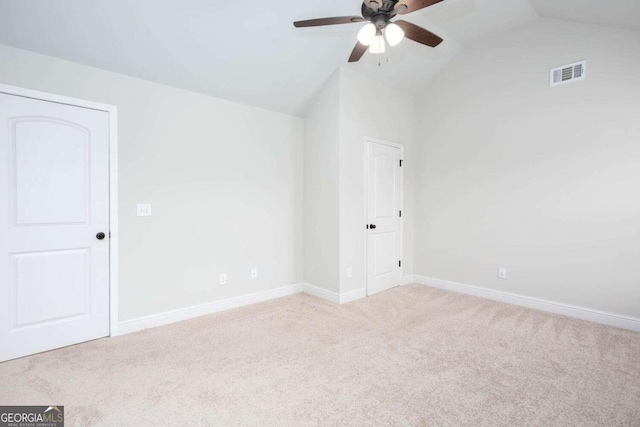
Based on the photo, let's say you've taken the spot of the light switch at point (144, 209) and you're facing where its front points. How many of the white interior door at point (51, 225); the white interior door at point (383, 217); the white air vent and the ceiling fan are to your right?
1

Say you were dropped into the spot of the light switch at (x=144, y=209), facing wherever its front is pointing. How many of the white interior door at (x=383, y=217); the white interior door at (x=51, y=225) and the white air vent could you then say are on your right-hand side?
1

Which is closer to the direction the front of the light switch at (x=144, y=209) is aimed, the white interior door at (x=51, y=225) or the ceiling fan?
the ceiling fan

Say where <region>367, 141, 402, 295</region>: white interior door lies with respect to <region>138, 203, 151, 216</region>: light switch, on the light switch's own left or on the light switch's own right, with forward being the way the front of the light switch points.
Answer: on the light switch's own left

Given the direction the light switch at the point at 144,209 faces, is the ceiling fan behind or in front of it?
in front

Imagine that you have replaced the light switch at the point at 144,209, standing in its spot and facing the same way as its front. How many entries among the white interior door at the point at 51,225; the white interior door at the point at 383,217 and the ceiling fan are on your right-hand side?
1

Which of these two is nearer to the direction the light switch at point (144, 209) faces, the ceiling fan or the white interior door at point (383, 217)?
the ceiling fan

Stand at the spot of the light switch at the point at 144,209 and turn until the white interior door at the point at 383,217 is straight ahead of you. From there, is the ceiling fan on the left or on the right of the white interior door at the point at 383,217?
right

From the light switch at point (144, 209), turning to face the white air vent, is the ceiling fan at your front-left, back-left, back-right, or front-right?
front-right

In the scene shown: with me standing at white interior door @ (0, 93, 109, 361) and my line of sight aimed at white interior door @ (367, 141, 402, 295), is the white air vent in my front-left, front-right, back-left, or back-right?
front-right

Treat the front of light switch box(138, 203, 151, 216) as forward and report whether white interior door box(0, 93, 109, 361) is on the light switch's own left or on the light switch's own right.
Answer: on the light switch's own right

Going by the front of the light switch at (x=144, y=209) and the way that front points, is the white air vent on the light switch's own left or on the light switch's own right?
on the light switch's own left

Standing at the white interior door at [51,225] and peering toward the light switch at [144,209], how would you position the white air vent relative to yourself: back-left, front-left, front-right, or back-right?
front-right
